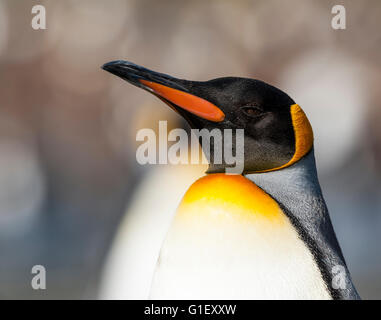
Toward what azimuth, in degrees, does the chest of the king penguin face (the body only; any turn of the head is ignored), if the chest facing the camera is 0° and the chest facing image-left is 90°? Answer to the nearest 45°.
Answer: approximately 45°
